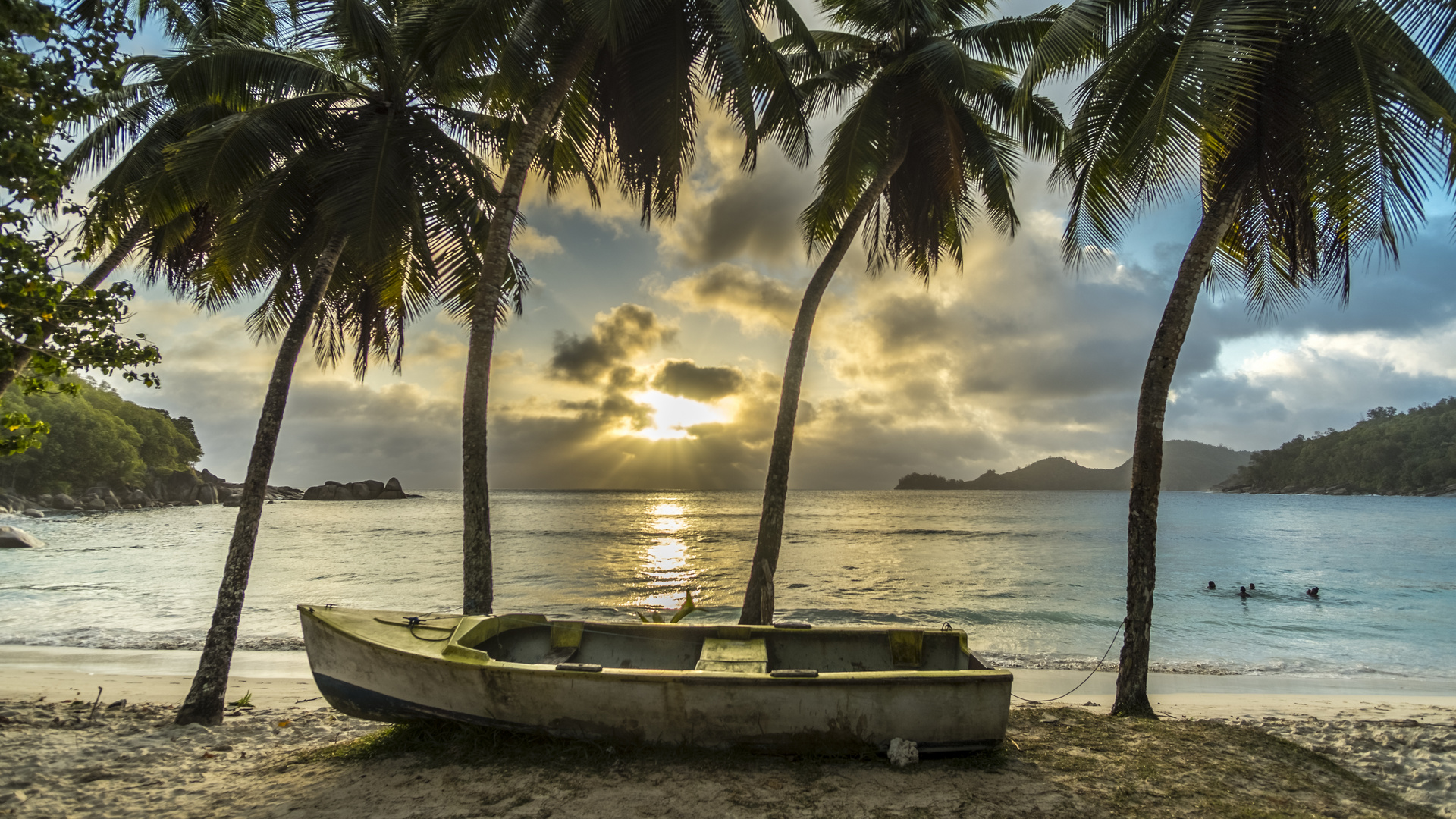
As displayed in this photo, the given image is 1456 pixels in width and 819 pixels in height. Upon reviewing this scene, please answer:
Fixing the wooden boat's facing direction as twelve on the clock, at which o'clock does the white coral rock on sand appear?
The white coral rock on sand is roughly at 6 o'clock from the wooden boat.

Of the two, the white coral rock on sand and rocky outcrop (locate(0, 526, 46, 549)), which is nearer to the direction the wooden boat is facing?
the rocky outcrop

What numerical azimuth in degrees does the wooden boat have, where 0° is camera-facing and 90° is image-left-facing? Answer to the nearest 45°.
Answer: approximately 90°

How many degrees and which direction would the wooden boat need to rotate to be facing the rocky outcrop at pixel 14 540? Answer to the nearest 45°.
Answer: approximately 45° to its right

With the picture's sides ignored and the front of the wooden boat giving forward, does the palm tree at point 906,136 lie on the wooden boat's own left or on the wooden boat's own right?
on the wooden boat's own right
